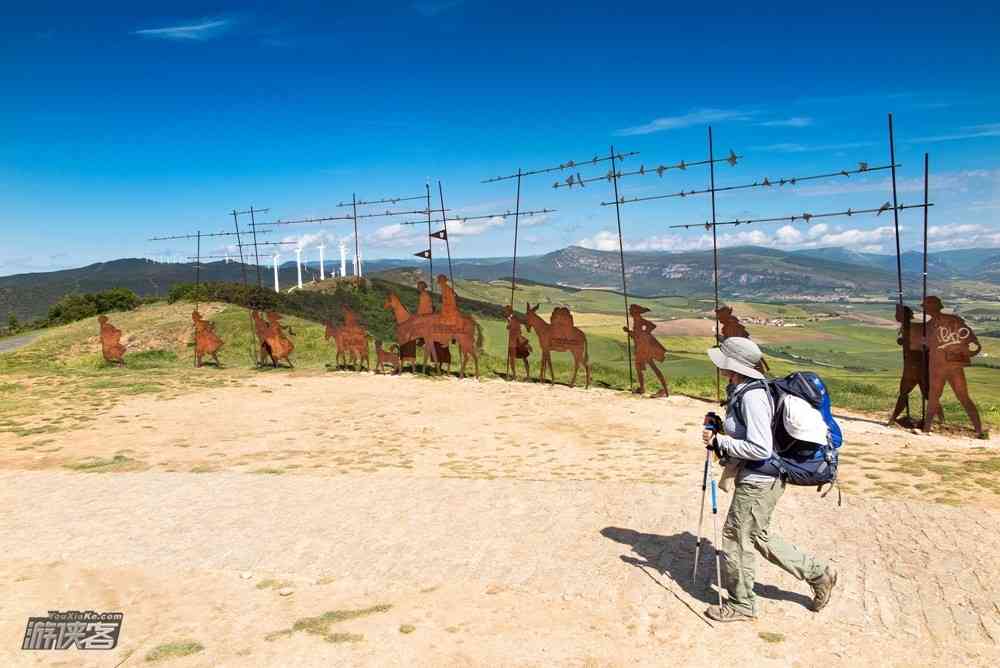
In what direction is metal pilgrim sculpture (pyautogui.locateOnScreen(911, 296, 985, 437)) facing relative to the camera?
to the viewer's left

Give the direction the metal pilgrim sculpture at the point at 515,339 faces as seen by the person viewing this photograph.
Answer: facing to the left of the viewer

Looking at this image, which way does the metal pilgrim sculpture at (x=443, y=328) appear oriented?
to the viewer's left

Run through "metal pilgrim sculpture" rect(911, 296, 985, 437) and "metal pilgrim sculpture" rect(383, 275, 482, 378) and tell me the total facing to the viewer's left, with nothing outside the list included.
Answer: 2

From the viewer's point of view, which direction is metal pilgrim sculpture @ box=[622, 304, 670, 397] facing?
to the viewer's left

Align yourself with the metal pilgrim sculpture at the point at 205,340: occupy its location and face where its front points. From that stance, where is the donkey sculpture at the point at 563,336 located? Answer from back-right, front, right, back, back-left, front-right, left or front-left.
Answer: back-left

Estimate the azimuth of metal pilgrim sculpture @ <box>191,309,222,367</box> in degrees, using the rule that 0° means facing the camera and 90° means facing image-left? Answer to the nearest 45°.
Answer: approximately 90°

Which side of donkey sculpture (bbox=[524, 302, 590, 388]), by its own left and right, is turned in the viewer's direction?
left

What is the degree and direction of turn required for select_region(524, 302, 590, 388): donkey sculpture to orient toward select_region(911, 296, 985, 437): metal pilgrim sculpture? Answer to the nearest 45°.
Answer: approximately 135° to its left

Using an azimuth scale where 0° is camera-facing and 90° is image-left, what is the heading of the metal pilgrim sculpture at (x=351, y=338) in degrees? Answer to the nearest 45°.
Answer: approximately 90°

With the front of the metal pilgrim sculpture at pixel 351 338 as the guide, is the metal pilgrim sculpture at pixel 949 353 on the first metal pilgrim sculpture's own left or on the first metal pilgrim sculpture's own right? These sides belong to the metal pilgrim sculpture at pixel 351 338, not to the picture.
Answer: on the first metal pilgrim sculpture's own left

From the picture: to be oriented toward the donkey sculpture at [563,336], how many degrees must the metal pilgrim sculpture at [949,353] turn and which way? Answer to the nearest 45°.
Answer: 0° — it already faces it

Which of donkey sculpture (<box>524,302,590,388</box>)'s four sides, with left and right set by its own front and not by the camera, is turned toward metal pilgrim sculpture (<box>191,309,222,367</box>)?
front
